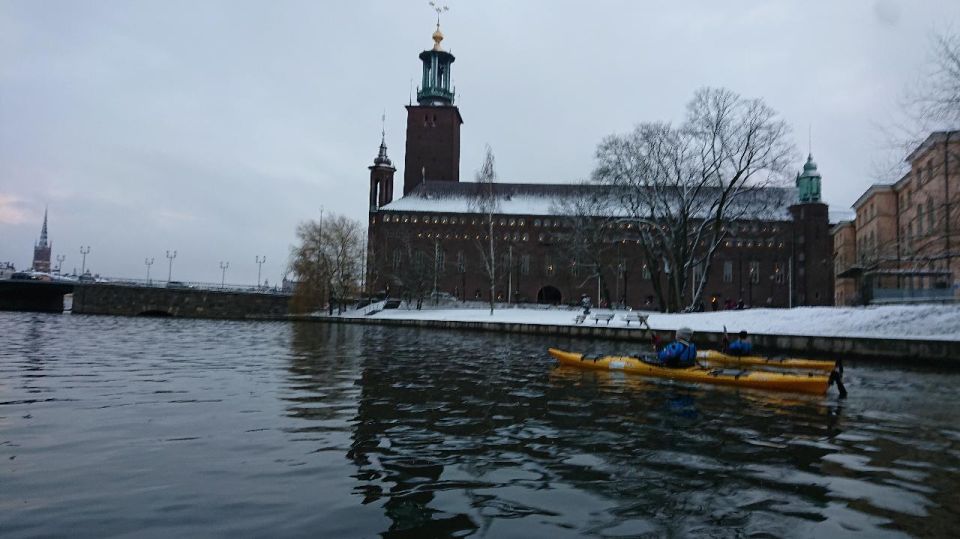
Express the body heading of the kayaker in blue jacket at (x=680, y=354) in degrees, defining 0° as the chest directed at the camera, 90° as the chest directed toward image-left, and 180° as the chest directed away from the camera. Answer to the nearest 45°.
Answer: approximately 90°
